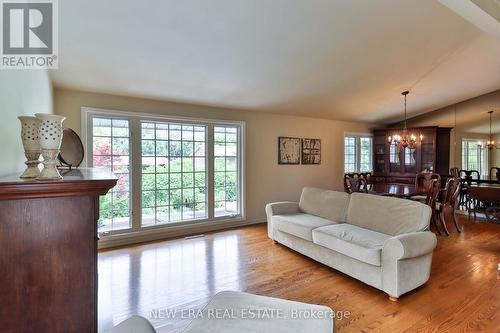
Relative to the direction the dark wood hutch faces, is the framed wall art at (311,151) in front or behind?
in front

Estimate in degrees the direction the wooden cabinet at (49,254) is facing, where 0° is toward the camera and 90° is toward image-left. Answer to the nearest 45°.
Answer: approximately 270°

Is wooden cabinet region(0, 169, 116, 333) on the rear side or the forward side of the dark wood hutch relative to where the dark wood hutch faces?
on the forward side

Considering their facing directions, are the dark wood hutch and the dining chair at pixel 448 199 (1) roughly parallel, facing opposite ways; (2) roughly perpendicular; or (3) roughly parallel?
roughly perpendicular

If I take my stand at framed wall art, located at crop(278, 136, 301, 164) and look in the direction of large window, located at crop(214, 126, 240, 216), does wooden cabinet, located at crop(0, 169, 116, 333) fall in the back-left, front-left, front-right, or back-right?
front-left

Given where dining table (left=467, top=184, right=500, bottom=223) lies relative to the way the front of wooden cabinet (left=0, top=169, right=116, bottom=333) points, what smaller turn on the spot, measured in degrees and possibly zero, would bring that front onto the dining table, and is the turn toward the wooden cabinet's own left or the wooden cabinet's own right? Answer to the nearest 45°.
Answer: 0° — it already faces it

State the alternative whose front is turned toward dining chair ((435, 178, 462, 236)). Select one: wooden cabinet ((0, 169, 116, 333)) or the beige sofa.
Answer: the wooden cabinet

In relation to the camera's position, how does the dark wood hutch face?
facing the viewer and to the left of the viewer

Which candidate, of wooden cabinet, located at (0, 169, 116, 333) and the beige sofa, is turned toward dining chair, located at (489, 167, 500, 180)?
the wooden cabinet

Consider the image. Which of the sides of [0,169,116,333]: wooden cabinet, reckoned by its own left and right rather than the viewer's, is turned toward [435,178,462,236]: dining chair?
front
